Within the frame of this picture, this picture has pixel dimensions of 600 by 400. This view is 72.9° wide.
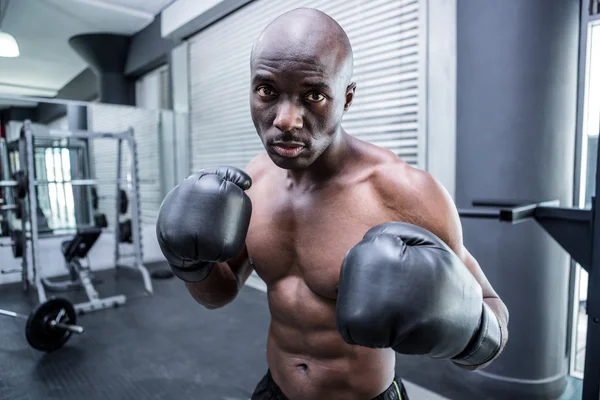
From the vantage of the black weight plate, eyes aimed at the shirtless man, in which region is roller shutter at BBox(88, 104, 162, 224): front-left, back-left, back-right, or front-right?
back-left

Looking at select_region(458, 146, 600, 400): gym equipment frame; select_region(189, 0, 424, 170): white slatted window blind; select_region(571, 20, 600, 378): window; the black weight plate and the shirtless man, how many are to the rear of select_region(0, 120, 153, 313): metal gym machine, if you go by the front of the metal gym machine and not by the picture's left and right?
0

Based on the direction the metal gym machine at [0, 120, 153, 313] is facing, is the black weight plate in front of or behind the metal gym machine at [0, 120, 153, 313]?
in front

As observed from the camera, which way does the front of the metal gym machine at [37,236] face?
facing the viewer and to the right of the viewer

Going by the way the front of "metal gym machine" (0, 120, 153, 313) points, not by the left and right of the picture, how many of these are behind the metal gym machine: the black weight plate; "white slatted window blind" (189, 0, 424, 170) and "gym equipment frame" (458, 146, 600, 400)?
0

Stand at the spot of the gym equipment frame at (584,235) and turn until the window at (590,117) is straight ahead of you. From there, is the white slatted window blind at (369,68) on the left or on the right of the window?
left

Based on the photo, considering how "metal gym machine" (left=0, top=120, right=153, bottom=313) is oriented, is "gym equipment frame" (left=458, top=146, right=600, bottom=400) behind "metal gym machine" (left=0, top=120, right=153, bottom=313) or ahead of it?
ahead

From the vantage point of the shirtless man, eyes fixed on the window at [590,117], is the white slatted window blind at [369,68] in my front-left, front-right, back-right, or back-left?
front-left

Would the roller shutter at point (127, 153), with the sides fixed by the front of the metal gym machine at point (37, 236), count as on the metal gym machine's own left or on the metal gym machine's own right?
on the metal gym machine's own left
